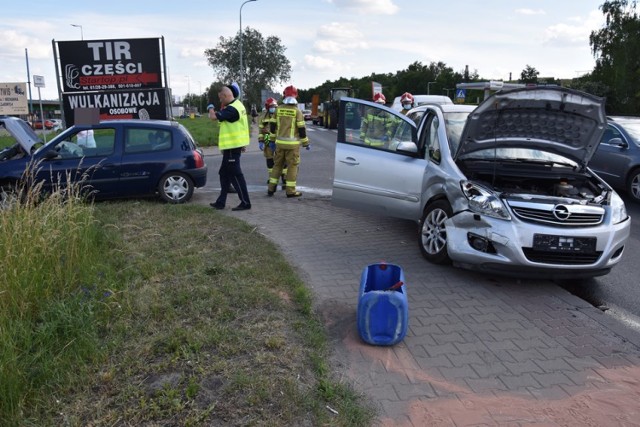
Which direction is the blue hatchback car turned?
to the viewer's left

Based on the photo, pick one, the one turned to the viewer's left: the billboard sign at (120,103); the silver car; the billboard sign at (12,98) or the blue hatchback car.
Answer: the blue hatchback car

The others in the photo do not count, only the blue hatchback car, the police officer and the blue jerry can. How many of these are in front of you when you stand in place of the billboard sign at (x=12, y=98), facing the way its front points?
3

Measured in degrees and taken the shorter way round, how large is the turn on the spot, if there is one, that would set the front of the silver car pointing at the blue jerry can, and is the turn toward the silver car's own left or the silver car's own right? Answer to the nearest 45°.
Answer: approximately 45° to the silver car's own right

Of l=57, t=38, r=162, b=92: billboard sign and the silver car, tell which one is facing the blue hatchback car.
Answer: the billboard sign

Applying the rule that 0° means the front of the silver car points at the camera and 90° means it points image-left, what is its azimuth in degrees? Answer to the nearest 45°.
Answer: approximately 315°

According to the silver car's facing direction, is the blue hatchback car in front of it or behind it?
behind

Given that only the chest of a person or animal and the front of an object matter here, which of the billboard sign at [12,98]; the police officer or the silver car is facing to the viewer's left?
the police officer

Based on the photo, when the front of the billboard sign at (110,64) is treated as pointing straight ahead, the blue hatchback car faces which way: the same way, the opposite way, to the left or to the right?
to the right

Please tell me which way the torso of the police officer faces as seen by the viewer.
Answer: to the viewer's left
